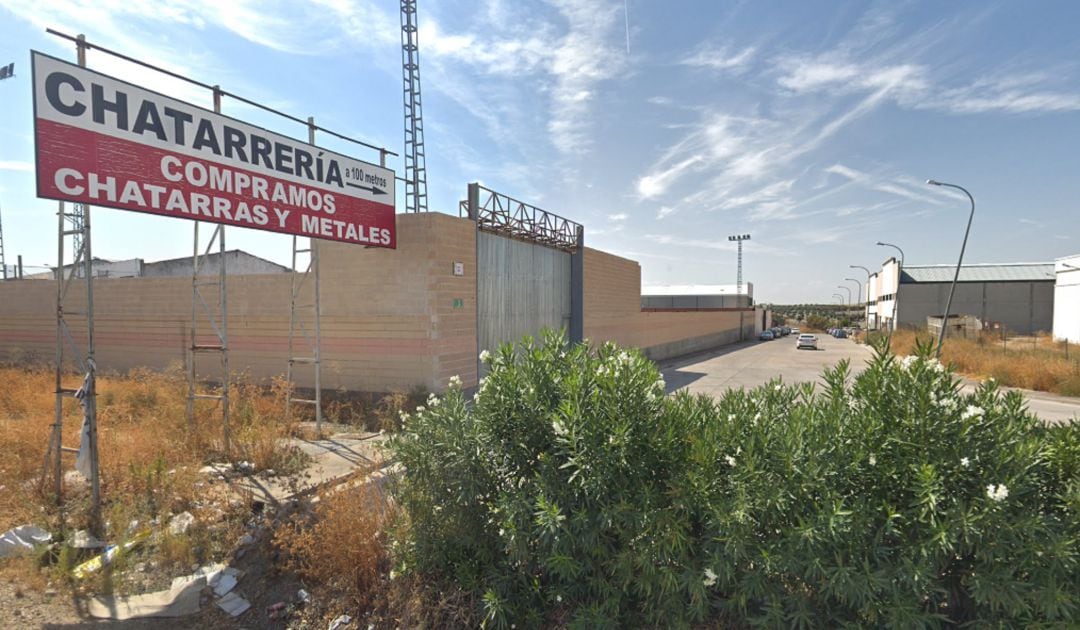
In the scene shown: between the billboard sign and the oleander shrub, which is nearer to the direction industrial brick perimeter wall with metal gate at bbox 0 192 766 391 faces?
the oleander shrub

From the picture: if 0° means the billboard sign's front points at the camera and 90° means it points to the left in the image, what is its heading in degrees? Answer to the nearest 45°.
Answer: approximately 315°

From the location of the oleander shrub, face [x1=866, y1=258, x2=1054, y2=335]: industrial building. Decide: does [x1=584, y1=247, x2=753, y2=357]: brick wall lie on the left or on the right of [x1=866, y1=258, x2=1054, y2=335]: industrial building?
left

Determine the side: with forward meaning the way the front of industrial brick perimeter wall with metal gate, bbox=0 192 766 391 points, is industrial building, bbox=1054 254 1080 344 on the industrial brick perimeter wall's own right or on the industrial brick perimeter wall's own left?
on the industrial brick perimeter wall's own left

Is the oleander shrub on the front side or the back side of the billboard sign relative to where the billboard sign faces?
on the front side

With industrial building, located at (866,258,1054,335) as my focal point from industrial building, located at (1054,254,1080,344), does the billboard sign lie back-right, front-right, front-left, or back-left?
back-left

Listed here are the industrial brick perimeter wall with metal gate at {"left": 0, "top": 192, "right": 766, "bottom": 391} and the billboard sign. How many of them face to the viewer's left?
0

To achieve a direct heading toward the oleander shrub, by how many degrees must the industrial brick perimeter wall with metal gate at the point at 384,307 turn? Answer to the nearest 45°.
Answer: approximately 45° to its right
